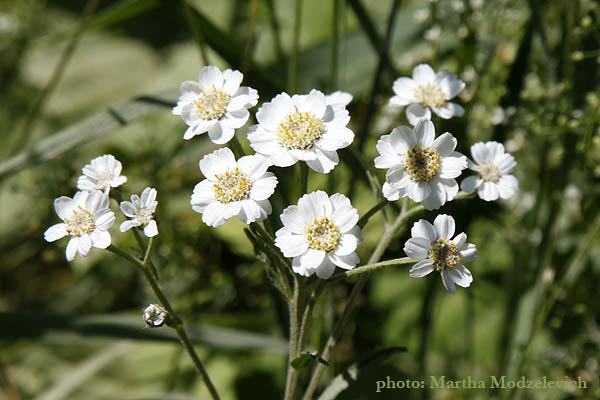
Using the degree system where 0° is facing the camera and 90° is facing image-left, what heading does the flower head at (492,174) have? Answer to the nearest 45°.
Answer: approximately 0°

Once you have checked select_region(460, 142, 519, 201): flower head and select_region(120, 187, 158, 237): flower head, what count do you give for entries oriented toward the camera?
2

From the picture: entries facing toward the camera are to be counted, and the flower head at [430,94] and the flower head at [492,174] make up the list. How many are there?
2

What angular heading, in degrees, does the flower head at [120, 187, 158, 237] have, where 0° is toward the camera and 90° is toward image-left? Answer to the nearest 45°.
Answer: approximately 0°
